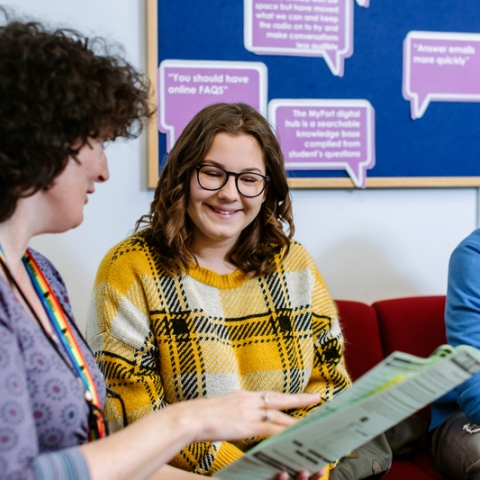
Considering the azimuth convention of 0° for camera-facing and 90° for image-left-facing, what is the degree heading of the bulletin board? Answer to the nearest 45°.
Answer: approximately 0°

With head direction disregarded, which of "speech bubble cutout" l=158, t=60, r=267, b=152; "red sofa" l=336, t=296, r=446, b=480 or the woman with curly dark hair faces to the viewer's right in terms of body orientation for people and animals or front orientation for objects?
the woman with curly dark hair

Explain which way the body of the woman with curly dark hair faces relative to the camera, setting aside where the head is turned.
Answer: to the viewer's right

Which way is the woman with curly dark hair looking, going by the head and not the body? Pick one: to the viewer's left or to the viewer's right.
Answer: to the viewer's right
